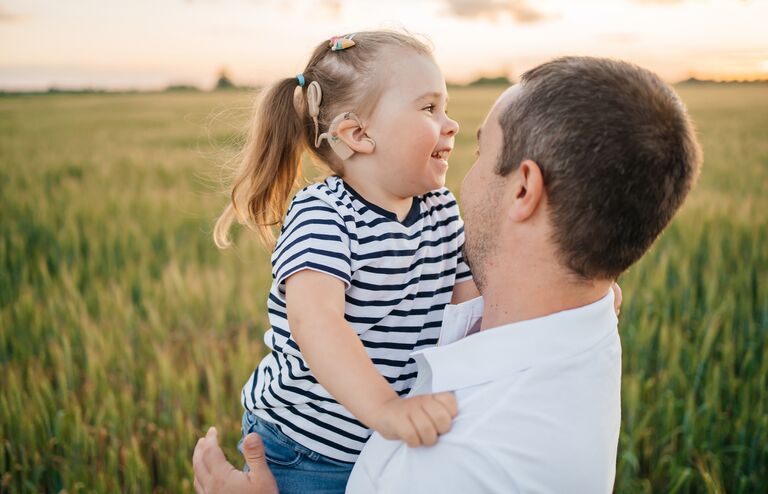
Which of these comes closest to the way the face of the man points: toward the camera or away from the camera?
away from the camera

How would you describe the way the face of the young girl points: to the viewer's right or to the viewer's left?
to the viewer's right

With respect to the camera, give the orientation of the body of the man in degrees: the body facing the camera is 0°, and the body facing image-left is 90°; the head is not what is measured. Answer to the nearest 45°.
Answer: approximately 135°

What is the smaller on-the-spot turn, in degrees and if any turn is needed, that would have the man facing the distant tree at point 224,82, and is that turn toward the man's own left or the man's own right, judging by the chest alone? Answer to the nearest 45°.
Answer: approximately 45° to the man's own right
